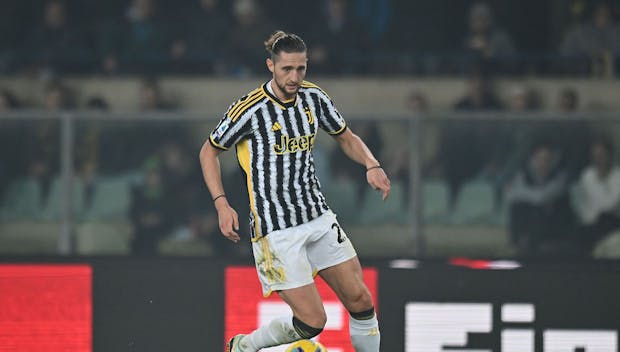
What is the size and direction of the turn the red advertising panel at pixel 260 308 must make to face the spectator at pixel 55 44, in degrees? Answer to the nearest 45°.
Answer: approximately 135° to its right

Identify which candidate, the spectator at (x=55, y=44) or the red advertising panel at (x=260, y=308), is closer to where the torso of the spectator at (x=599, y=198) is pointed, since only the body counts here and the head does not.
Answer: the red advertising panel

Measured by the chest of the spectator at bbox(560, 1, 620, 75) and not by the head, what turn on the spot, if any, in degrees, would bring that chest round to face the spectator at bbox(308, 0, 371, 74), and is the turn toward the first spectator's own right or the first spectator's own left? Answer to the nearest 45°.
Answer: approximately 90° to the first spectator's own right

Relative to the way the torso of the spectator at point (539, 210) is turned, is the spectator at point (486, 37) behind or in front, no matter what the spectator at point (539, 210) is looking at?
behind

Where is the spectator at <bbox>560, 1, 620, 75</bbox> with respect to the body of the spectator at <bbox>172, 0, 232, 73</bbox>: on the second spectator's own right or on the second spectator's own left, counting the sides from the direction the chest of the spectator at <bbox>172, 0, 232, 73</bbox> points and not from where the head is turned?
on the second spectator's own left

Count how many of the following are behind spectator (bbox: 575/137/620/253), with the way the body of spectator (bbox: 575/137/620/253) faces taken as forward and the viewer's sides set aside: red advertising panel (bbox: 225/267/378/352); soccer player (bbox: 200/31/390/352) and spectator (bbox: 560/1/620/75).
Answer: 1

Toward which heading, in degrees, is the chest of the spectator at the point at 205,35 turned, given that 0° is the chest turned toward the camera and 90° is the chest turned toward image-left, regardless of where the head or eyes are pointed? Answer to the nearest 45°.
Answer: approximately 0°

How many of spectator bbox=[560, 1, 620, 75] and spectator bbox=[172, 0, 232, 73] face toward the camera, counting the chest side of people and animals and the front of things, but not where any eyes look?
2

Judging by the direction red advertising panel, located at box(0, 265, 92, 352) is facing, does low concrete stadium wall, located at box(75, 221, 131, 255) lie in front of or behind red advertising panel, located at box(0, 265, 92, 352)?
behind

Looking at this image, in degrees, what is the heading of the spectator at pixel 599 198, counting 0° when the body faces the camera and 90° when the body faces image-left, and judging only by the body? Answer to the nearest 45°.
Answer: approximately 0°

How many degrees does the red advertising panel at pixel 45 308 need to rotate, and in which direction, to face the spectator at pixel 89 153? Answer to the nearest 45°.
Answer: approximately 180°
